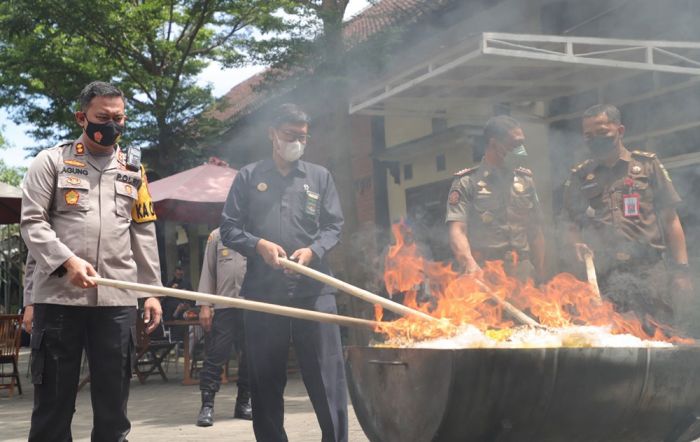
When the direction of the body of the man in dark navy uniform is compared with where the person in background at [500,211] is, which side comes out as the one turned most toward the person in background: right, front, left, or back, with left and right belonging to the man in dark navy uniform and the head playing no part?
left

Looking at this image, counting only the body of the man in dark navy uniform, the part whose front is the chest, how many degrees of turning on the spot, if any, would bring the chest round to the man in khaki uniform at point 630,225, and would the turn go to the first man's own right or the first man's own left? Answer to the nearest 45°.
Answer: approximately 90° to the first man's own left

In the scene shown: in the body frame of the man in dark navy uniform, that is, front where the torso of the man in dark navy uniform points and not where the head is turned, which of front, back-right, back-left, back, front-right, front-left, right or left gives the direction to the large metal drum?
front-left

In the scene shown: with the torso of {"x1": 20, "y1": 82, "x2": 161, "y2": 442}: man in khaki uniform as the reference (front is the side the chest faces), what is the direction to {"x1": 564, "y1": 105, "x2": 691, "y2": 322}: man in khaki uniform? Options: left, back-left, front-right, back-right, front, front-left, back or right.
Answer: front-left

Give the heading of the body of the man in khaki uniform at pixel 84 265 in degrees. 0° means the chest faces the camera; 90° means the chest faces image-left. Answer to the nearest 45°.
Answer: approximately 315°

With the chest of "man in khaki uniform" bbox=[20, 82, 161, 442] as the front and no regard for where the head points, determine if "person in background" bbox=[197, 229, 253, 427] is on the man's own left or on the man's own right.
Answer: on the man's own left

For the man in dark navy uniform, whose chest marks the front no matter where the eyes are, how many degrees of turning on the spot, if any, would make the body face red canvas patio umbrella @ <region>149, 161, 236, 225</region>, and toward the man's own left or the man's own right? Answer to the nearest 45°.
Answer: approximately 180°

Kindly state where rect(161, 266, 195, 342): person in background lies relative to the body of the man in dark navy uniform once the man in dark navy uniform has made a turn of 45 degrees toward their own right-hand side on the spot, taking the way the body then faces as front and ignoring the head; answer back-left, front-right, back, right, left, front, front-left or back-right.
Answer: back-right

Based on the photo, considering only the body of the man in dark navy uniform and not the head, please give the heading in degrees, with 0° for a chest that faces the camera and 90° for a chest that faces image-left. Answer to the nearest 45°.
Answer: approximately 0°

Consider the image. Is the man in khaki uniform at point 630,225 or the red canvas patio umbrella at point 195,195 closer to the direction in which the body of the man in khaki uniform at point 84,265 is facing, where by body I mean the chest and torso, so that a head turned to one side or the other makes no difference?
the man in khaki uniform

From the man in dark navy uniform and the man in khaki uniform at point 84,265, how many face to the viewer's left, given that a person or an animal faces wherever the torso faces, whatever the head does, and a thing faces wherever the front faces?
0

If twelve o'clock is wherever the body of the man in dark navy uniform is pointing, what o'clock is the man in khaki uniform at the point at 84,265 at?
The man in khaki uniform is roughly at 2 o'clock from the man in dark navy uniform.

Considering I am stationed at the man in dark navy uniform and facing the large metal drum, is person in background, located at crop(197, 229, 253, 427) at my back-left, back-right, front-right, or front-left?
back-left

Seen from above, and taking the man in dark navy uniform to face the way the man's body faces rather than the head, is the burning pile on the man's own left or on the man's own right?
on the man's own left

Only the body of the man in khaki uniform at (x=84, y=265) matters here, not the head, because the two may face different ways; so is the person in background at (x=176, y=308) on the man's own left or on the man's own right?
on the man's own left
